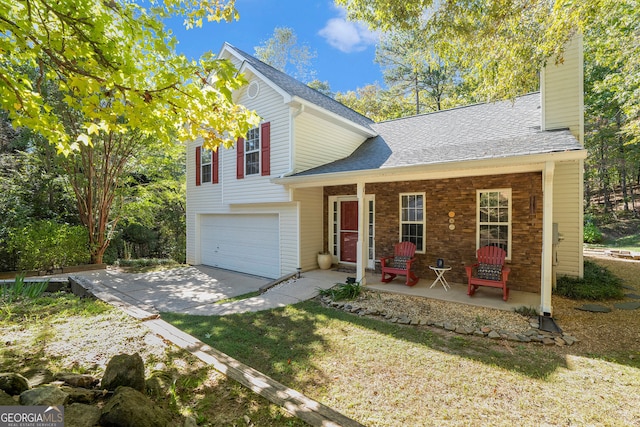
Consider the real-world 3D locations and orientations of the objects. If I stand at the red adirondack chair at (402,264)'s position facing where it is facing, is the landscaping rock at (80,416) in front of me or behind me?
in front

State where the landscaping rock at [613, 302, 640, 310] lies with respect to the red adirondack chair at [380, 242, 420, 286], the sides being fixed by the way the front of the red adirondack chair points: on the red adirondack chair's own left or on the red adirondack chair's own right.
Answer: on the red adirondack chair's own left

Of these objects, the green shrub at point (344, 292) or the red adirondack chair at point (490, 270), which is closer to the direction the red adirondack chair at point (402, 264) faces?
the green shrub

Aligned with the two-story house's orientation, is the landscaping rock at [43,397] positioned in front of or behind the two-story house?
in front

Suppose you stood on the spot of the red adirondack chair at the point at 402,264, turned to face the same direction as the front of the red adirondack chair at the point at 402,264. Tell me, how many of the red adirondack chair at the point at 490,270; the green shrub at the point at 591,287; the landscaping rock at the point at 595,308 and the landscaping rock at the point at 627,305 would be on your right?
0

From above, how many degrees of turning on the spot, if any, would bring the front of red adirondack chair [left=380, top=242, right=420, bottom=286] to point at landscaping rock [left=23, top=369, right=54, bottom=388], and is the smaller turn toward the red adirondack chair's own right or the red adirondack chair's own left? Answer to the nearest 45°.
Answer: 0° — it already faces it

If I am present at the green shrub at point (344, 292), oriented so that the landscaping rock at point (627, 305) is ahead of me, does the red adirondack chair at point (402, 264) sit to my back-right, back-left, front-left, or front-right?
front-left

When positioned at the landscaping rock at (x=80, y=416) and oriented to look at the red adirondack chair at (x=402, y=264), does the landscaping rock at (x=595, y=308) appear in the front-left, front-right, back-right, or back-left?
front-right

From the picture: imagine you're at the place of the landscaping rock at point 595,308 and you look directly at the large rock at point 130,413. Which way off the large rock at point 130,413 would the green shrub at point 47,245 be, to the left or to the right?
right

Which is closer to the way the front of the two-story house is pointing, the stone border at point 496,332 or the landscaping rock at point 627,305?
the stone border

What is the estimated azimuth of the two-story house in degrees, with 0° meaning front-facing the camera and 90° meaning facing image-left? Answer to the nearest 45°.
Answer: approximately 45°

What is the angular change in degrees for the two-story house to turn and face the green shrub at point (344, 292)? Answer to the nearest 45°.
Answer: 0° — it already faces it

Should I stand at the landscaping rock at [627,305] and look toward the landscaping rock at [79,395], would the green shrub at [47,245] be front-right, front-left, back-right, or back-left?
front-right

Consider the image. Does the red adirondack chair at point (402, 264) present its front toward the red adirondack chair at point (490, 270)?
no

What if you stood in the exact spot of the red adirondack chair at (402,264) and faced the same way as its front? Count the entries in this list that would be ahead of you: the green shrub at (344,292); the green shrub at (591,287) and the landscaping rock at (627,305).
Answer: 1
